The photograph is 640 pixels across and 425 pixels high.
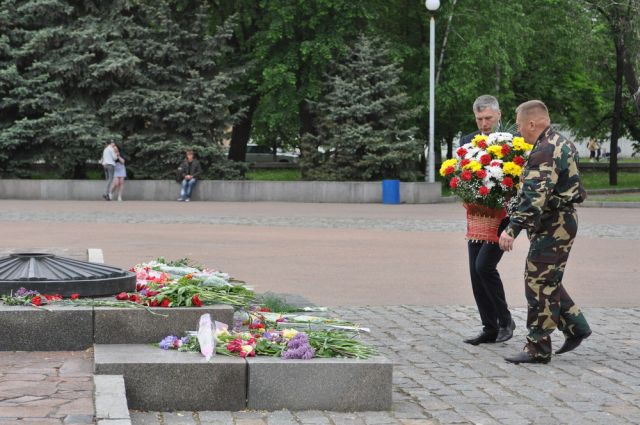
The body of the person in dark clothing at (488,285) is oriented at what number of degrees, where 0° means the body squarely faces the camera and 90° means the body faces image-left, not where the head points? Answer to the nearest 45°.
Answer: approximately 45°

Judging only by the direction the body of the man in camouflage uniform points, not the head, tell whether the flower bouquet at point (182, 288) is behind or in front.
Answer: in front

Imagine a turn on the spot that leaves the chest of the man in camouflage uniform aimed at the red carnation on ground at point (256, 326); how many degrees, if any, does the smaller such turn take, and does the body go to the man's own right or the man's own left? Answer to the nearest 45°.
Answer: approximately 45° to the man's own left

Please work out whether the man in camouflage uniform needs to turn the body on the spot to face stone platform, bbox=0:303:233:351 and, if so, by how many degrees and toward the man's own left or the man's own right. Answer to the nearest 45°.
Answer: approximately 45° to the man's own left

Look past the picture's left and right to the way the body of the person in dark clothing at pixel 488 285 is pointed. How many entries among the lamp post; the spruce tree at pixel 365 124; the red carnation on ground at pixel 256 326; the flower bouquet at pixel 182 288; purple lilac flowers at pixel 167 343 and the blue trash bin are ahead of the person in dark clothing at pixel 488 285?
3

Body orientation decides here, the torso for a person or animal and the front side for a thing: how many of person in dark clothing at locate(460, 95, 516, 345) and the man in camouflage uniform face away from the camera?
0

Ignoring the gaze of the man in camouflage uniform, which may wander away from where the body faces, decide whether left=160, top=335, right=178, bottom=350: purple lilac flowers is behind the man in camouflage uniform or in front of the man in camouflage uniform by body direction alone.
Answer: in front

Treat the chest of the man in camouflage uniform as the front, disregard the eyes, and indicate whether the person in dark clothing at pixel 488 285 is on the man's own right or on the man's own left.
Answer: on the man's own right

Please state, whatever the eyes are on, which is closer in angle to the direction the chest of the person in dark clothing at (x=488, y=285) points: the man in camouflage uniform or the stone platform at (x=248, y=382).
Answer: the stone platform

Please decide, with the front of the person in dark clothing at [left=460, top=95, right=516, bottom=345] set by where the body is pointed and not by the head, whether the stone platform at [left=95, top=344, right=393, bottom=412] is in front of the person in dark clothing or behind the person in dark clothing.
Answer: in front

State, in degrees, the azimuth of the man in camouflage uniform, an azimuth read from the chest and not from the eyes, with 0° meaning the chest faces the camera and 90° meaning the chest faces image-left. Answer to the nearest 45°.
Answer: approximately 90°
